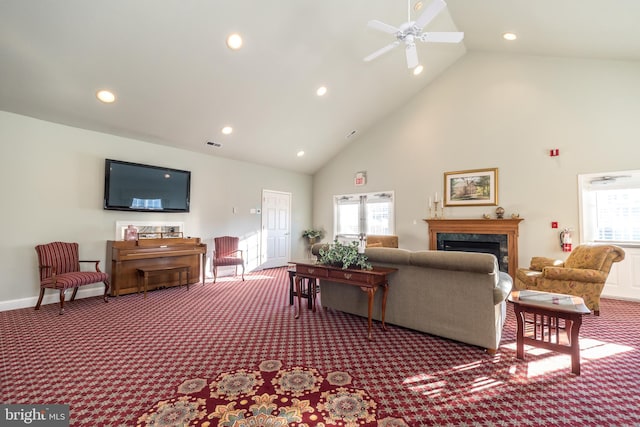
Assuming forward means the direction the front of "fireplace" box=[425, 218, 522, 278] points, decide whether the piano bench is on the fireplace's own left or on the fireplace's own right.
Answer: on the fireplace's own right

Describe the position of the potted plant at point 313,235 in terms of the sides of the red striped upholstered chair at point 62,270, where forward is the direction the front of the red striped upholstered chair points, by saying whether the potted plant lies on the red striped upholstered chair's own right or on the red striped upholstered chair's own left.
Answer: on the red striped upholstered chair's own left

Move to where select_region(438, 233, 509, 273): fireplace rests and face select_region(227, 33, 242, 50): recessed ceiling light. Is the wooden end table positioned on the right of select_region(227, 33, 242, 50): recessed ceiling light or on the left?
left

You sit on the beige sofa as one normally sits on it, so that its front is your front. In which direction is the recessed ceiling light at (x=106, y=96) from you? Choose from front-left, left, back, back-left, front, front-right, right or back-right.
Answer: back-left

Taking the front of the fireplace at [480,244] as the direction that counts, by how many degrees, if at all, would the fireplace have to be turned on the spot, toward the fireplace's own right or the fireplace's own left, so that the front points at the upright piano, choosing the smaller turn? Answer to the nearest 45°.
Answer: approximately 45° to the fireplace's own right

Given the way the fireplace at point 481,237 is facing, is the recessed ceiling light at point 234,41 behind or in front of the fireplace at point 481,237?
in front

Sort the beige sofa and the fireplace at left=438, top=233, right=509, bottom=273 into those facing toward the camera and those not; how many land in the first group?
1

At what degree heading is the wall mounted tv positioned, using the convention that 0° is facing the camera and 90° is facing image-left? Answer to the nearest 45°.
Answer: approximately 315°

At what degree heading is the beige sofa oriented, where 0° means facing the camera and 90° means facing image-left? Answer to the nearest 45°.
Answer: approximately 225°

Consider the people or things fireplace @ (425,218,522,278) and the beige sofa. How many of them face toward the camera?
1

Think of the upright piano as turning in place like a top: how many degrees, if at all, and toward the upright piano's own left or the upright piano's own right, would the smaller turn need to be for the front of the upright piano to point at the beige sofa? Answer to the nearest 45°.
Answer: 0° — it already faces it

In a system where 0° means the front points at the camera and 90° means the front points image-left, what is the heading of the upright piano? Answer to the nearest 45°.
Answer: approximately 315°
